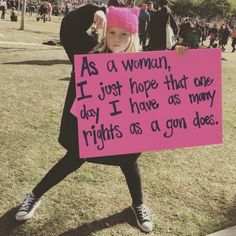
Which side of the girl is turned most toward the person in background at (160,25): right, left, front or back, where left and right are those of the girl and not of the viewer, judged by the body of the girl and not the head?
back

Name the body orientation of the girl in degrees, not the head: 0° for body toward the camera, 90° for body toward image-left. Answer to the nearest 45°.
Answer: approximately 0°
